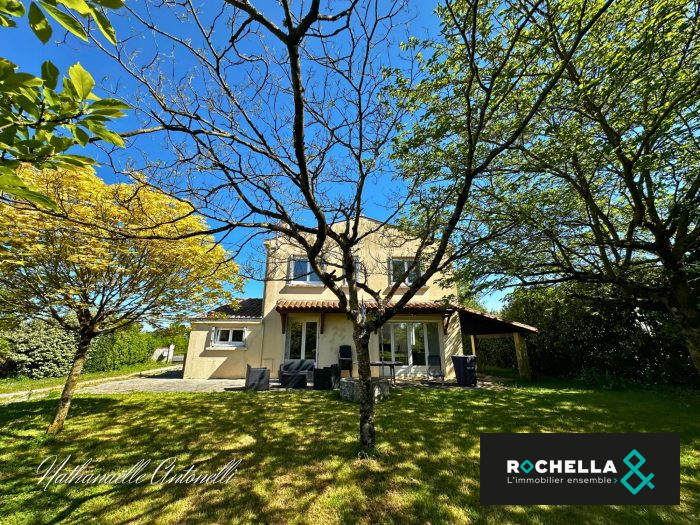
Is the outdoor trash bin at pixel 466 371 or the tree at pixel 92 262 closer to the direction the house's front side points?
the tree

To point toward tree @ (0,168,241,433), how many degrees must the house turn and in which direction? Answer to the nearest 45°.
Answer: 0° — it already faces it

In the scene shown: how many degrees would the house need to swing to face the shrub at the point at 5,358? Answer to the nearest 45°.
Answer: approximately 90° to its right

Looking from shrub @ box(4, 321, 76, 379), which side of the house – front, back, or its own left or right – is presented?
right

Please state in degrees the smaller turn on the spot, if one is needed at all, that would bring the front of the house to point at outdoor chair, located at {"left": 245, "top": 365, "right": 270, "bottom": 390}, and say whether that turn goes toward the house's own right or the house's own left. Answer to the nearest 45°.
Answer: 0° — it already faces it

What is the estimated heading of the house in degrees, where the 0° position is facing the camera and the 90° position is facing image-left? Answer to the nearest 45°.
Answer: approximately 0°
